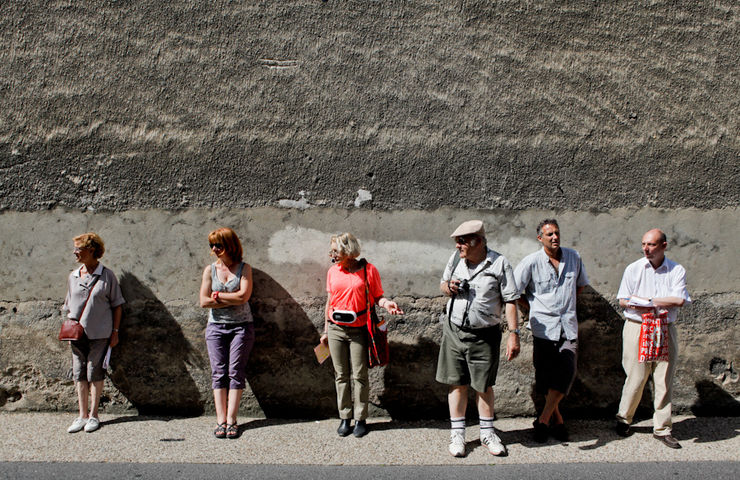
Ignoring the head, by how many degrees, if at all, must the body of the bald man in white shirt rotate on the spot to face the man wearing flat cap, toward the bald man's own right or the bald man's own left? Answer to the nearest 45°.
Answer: approximately 45° to the bald man's own right

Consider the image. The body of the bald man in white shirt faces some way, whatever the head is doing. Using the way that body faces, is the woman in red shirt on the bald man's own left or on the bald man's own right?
on the bald man's own right

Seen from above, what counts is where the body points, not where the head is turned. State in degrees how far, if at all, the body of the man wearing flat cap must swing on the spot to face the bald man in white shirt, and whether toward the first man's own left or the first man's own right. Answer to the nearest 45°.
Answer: approximately 135° to the first man's own left

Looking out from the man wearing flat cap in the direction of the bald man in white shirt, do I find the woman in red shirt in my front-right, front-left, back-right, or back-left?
back-left

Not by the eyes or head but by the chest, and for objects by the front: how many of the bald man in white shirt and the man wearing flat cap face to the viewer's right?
0

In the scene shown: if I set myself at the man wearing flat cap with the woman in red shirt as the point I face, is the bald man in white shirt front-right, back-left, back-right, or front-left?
back-right

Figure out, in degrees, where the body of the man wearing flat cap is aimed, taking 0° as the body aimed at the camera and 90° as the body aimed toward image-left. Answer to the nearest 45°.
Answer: approximately 45°
